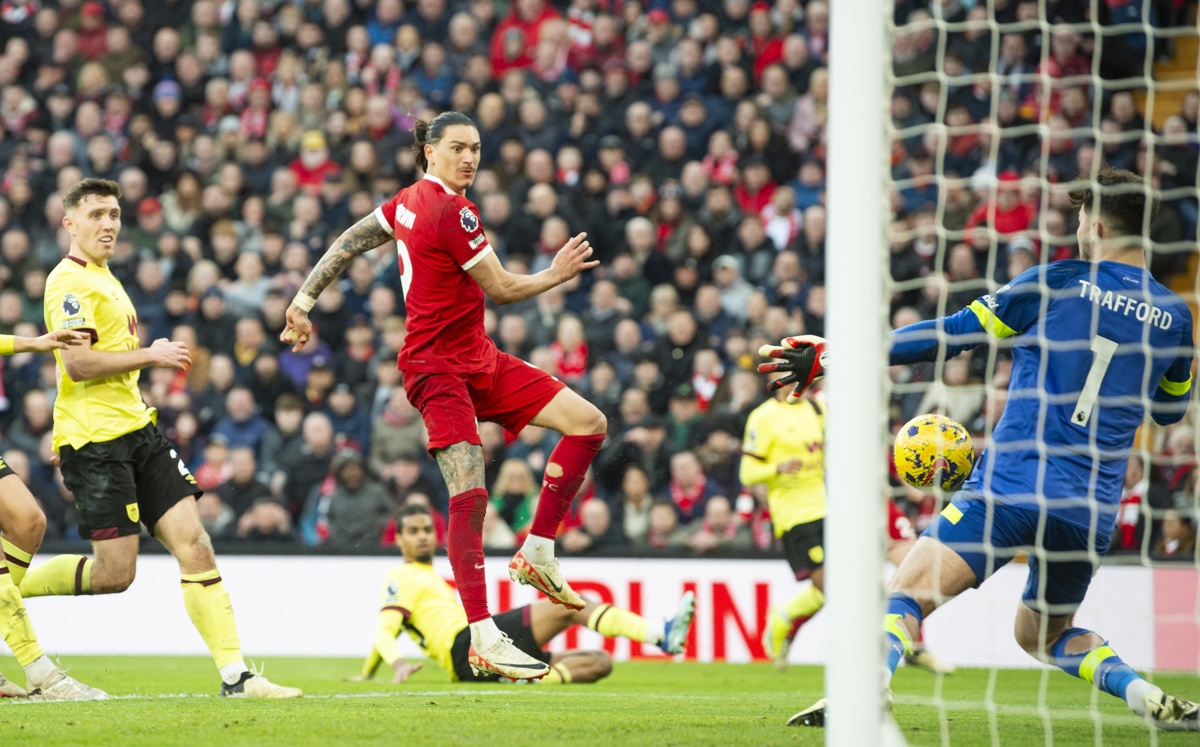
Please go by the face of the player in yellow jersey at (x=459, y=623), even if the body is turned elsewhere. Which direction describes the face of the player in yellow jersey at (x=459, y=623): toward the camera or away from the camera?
toward the camera

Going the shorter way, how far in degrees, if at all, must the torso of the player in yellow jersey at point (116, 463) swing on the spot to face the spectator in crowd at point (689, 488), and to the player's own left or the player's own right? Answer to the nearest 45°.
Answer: approximately 90° to the player's own left

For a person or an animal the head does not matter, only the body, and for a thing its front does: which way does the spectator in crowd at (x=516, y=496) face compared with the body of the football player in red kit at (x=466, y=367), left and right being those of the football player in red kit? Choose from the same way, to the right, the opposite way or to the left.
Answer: to the right

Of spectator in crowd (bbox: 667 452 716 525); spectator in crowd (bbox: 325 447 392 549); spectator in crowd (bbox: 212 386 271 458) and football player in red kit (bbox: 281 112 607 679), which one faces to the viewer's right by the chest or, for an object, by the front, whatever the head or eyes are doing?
the football player in red kit

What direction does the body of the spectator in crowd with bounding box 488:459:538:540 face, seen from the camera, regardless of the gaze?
toward the camera

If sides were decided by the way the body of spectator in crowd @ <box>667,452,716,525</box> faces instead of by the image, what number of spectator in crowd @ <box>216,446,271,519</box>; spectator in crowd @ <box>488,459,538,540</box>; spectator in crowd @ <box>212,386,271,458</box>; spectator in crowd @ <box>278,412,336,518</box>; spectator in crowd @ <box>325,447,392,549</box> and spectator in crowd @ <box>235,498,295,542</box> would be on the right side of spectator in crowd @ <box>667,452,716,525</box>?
6

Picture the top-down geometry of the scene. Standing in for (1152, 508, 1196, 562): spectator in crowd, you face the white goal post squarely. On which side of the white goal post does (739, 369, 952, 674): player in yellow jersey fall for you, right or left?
right

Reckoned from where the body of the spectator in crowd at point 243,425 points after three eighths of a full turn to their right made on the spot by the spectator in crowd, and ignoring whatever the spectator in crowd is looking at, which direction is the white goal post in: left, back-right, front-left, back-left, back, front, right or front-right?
back-left

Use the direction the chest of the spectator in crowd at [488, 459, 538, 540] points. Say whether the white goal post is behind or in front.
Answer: in front

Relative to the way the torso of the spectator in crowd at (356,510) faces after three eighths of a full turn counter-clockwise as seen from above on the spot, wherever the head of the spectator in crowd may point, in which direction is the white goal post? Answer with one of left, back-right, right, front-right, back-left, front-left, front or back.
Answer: back-right

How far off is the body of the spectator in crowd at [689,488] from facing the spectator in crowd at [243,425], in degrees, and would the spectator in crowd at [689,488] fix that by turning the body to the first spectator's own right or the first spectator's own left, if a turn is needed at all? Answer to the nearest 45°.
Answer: approximately 90° to the first spectator's own right

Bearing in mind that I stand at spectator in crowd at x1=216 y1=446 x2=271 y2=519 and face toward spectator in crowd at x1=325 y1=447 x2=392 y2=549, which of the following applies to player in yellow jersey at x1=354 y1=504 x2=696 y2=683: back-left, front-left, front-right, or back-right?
front-right

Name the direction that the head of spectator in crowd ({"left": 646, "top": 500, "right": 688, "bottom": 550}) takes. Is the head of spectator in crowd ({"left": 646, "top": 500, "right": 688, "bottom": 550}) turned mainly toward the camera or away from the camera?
toward the camera

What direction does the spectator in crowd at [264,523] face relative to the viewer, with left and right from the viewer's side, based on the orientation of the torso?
facing the viewer

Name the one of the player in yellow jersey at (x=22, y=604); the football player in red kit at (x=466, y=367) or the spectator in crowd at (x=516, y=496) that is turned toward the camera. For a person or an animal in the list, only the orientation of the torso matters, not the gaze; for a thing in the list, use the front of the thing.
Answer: the spectator in crowd

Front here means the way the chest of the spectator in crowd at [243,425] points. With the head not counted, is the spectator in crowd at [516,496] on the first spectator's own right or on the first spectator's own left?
on the first spectator's own left

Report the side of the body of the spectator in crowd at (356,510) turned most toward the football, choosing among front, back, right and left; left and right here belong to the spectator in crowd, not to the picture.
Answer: front
